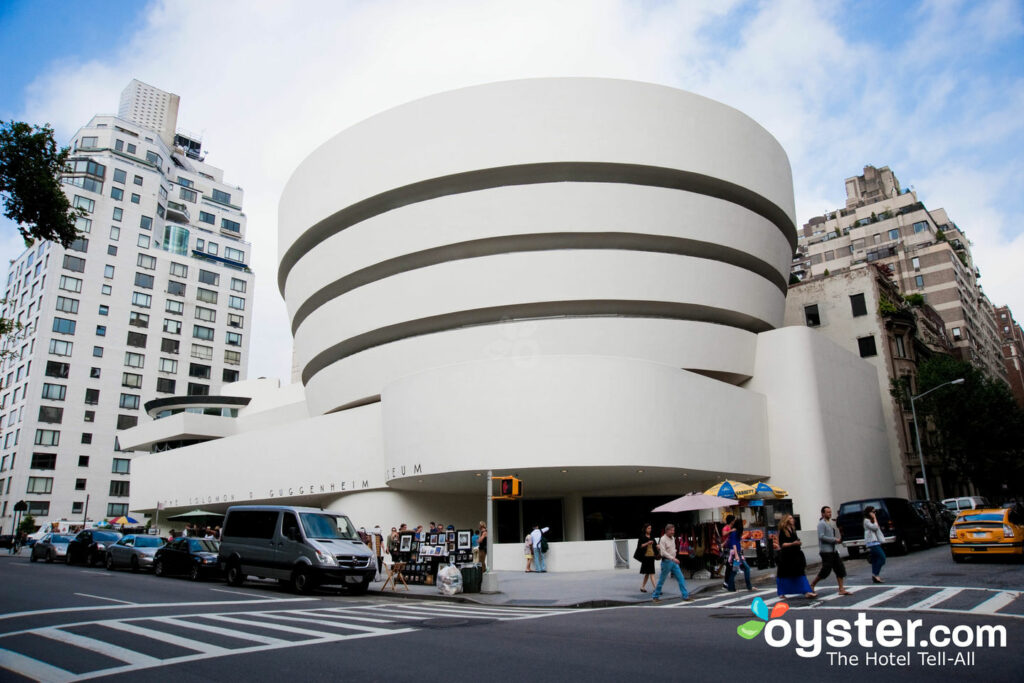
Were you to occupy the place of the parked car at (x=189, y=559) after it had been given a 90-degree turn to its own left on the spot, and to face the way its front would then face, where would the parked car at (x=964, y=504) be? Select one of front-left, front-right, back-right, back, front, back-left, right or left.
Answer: front-right

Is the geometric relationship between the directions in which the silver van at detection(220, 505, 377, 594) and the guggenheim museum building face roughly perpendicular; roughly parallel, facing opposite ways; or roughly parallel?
roughly perpendicular

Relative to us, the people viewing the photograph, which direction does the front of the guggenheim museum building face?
facing the viewer and to the left of the viewer

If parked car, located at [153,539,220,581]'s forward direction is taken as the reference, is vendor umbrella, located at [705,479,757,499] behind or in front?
in front

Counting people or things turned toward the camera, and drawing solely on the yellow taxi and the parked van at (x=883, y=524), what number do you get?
0

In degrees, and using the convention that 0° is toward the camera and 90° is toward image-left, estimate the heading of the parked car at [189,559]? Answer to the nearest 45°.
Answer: approximately 315°

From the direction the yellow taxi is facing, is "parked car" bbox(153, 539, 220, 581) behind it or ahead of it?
behind

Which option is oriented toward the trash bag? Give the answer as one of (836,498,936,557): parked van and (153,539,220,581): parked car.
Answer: (153,539,220,581): parked car

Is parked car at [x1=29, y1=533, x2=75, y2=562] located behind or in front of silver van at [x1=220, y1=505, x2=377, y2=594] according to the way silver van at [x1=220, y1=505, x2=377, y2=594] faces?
behind

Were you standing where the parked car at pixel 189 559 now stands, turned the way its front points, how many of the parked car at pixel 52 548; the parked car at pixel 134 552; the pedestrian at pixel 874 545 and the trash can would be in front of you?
2

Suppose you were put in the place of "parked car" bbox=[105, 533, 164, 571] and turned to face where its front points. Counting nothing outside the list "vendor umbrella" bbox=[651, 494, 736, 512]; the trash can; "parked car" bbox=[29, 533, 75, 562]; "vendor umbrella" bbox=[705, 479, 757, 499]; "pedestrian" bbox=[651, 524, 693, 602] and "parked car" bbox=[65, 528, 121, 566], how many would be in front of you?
4

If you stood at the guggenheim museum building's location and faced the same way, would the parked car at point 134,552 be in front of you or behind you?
in front

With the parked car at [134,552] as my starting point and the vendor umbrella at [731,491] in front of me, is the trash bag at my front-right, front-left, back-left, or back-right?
front-right

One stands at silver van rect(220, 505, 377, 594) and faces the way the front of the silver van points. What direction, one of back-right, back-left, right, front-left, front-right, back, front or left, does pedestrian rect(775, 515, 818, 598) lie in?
front

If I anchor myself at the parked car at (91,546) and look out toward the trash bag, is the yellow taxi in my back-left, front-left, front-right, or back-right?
front-left

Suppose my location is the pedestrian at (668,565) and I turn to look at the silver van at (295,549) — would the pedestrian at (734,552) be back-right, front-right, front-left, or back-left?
back-right

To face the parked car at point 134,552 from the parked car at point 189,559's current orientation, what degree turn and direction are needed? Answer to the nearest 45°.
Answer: approximately 180°

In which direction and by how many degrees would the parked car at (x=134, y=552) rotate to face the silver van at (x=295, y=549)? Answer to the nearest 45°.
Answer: approximately 45° to its right

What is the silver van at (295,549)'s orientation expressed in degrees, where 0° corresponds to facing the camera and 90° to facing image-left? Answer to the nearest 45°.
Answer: approximately 315°
